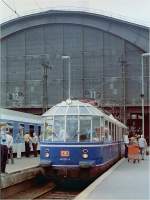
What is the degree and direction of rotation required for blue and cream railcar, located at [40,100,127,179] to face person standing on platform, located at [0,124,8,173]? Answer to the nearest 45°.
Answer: approximately 45° to its right

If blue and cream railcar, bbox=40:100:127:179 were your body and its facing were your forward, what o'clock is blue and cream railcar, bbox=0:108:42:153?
blue and cream railcar, bbox=0:108:42:153 is roughly at 4 o'clock from blue and cream railcar, bbox=40:100:127:179.

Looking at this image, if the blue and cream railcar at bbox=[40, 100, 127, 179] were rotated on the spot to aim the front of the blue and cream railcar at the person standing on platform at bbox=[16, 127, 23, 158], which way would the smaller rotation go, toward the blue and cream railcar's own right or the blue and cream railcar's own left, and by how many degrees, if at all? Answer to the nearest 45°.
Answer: approximately 45° to the blue and cream railcar's own right

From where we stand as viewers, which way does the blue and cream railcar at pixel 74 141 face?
facing the viewer and to the left of the viewer

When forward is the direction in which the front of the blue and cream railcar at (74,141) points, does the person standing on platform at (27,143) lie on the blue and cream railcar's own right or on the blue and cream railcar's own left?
on the blue and cream railcar's own right
